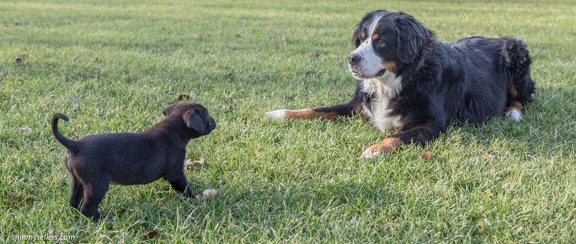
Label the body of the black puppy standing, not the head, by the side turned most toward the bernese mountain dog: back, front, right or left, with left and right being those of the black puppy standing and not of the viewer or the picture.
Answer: front

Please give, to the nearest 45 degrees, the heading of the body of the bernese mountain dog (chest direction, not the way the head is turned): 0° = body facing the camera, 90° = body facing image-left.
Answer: approximately 45°

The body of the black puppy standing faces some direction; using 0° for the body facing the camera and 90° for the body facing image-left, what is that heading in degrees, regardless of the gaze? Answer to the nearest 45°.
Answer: approximately 225°

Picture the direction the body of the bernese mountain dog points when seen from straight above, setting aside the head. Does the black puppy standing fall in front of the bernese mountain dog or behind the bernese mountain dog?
in front
